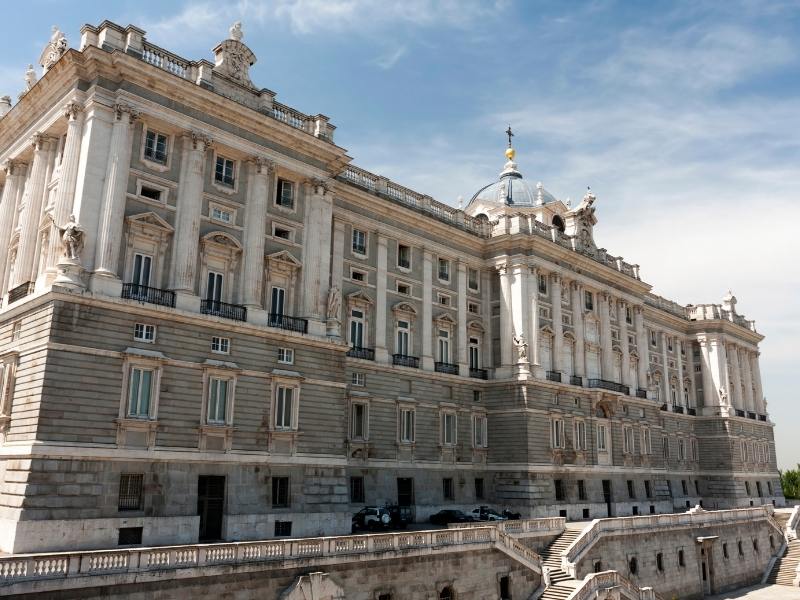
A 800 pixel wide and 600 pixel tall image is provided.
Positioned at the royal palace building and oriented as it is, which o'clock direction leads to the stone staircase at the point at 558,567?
The stone staircase is roughly at 10 o'clock from the royal palace building.

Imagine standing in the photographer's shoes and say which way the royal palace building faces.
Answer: facing the viewer and to the right of the viewer

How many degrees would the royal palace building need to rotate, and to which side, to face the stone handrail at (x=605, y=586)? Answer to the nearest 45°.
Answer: approximately 45° to its left

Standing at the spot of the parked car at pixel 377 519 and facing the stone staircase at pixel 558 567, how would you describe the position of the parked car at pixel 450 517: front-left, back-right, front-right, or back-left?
front-left
